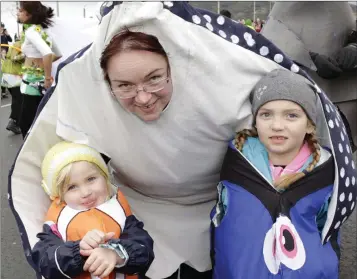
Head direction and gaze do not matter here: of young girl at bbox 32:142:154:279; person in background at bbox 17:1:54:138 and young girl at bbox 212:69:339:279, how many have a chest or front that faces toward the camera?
2

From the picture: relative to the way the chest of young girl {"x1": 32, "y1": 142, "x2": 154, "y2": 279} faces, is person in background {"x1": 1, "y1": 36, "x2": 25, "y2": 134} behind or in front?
behind

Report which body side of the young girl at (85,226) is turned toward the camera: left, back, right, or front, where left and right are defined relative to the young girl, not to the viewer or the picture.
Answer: front

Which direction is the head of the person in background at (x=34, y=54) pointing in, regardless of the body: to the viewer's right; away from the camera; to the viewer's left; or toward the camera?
to the viewer's left

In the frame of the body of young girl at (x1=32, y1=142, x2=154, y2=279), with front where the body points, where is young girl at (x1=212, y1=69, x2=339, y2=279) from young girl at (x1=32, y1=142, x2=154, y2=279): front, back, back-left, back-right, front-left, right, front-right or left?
left

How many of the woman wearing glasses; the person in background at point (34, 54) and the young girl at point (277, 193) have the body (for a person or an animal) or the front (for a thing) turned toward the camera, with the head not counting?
2

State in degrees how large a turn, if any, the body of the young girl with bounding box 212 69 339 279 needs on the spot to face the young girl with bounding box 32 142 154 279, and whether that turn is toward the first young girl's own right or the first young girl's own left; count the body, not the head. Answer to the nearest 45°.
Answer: approximately 90° to the first young girl's own right

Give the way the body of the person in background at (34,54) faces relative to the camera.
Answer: to the viewer's left
